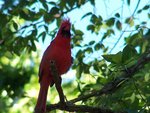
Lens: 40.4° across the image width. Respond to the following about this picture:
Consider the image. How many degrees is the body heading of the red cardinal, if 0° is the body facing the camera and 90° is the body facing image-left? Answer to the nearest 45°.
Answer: approximately 315°
